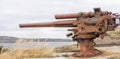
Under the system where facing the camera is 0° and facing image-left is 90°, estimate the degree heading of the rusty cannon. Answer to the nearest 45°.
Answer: approximately 90°
